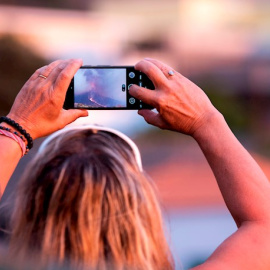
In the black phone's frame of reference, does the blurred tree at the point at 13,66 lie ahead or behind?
behind

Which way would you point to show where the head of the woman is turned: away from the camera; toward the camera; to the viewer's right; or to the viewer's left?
away from the camera

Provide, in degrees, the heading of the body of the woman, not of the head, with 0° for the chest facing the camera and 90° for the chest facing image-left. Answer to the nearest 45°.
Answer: approximately 180°

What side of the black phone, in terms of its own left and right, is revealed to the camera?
front
